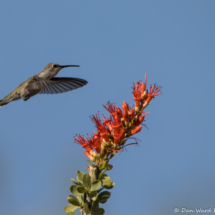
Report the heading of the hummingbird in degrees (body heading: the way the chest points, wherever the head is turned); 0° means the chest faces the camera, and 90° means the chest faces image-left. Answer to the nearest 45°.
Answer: approximately 270°
